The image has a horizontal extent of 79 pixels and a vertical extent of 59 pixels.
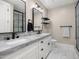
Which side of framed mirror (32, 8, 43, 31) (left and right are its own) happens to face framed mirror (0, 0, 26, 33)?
right
